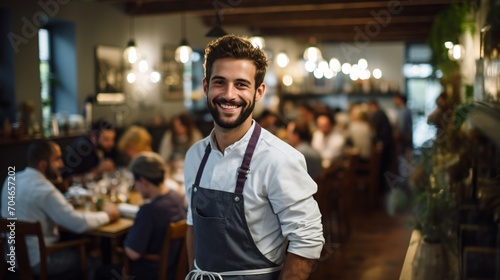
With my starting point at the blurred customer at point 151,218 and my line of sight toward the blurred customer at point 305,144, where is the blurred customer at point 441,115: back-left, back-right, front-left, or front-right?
front-right

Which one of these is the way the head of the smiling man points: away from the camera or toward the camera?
toward the camera

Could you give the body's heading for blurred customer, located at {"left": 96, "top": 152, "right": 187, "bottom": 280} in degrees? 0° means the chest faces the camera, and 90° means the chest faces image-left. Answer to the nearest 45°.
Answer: approximately 135°

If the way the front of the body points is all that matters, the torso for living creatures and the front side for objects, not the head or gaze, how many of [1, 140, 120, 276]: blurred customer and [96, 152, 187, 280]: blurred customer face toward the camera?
0

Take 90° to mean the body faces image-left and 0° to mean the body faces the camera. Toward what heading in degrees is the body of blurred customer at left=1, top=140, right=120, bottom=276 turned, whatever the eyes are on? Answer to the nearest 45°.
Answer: approximately 225°

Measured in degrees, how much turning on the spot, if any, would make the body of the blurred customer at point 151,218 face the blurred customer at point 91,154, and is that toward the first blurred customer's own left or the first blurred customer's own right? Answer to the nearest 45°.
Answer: approximately 45° to the first blurred customer's own right

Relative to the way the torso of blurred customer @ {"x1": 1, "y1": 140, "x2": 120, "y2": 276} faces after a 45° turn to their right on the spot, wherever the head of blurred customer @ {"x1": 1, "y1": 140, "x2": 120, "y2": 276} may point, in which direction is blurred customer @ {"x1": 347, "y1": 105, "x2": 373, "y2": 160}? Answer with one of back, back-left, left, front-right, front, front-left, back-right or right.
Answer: front-left

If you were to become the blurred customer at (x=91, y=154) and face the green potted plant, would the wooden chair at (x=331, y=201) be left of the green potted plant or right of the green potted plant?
left

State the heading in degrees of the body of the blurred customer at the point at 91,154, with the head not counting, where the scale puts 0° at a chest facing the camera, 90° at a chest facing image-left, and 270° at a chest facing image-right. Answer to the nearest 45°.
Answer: approximately 315°

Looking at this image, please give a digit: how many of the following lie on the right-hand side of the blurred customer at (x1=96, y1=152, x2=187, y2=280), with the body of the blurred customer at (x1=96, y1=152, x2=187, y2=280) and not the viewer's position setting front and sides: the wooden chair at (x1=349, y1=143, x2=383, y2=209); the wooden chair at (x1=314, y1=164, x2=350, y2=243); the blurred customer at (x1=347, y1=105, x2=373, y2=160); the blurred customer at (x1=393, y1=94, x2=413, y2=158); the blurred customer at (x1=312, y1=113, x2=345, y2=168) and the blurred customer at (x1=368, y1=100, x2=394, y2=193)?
6

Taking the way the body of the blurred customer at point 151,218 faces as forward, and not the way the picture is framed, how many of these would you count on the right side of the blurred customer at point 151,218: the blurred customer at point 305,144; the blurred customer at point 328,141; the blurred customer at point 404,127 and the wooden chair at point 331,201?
4

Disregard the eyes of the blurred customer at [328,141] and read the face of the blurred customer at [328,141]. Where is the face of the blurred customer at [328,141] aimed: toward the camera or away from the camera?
toward the camera

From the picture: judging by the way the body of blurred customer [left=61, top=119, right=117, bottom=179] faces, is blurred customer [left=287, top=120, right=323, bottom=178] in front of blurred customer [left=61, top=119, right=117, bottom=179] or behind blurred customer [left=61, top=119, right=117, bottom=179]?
in front

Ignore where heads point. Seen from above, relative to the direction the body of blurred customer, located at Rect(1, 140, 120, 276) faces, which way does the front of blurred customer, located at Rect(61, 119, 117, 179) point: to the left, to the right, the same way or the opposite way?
to the right

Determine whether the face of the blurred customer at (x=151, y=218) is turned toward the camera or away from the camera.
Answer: away from the camera

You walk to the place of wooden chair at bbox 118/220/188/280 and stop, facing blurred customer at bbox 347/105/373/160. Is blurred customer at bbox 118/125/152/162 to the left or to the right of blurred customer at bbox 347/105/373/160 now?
left
